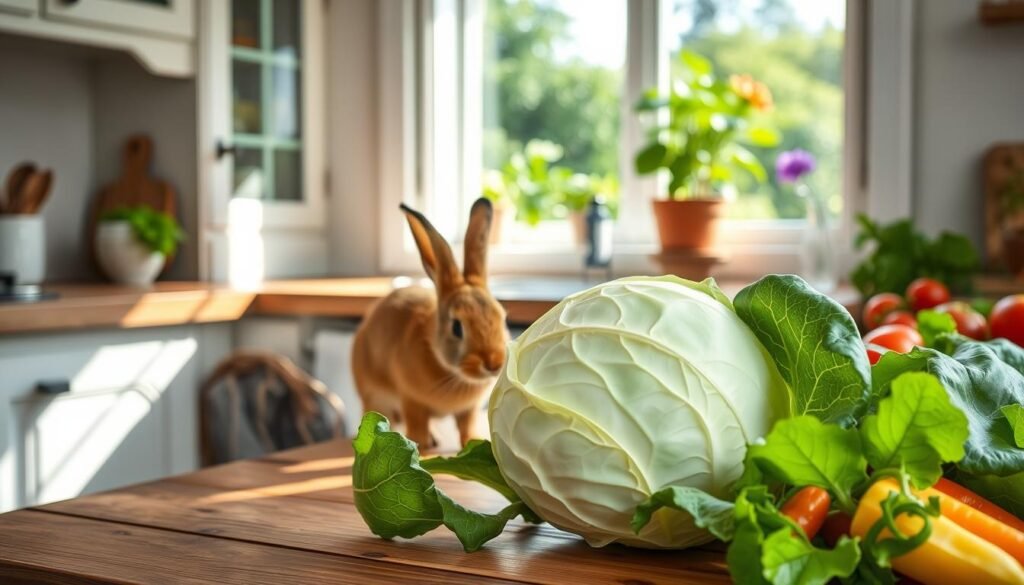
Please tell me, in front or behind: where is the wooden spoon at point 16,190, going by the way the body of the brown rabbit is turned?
behind

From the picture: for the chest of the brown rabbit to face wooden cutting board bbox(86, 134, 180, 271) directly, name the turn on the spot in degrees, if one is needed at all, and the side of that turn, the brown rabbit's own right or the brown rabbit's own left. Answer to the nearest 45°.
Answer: approximately 135° to the brown rabbit's own left

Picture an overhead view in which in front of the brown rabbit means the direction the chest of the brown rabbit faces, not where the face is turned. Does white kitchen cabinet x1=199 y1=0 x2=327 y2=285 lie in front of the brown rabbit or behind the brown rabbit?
behind

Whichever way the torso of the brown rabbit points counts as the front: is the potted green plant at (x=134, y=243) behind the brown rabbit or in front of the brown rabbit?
behind

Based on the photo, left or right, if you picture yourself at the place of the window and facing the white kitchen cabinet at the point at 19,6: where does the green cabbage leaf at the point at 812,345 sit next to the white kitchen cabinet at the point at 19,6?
left

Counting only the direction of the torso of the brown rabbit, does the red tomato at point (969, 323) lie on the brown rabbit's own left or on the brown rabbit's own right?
on the brown rabbit's own left

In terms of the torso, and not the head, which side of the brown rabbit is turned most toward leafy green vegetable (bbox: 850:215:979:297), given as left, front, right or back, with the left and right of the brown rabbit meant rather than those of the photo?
left

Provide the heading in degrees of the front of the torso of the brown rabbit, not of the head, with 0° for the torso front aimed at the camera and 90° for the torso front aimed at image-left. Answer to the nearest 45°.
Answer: approximately 315°

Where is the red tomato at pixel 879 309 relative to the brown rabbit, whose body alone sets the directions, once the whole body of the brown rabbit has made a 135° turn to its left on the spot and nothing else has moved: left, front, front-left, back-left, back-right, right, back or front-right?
front-right

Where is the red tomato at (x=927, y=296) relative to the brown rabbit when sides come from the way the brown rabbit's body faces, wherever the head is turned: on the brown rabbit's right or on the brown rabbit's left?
on the brown rabbit's left
